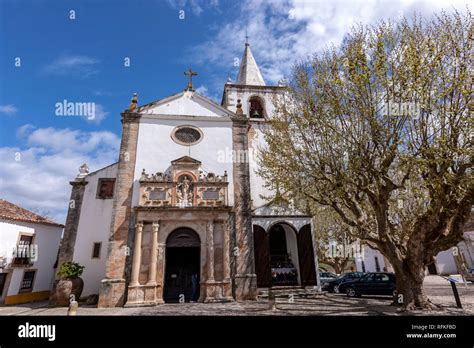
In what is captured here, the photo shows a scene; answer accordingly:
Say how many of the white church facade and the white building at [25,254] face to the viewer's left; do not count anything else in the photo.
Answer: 0

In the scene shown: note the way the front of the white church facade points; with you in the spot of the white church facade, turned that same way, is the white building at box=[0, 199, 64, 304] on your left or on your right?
on your right

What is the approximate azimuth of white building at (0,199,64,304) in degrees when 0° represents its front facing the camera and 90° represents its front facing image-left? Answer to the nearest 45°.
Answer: approximately 315°

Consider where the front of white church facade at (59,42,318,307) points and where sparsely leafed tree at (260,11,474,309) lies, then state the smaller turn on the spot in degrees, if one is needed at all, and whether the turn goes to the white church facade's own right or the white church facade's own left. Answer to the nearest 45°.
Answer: approximately 45° to the white church facade's own left

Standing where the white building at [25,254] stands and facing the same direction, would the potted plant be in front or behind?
in front

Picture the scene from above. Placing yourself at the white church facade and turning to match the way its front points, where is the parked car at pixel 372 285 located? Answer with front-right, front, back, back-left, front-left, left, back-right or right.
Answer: left

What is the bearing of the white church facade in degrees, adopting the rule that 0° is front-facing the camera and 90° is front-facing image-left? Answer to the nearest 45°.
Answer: approximately 0°

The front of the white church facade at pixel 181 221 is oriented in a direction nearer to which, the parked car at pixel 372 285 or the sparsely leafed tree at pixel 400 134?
the sparsely leafed tree
